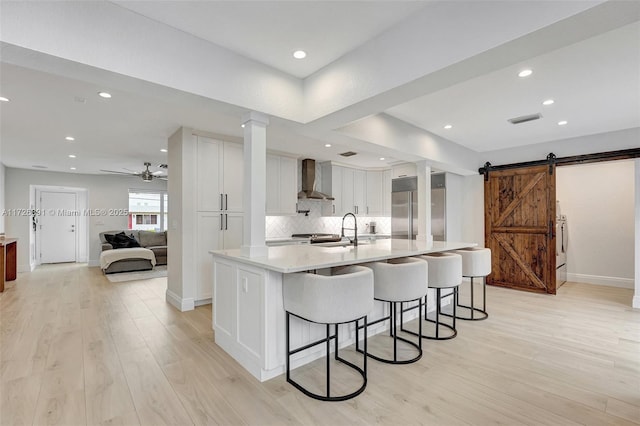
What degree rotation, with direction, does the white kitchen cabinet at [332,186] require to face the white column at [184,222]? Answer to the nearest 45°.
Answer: approximately 90° to its right

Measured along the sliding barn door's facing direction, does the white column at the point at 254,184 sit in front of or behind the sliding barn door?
in front

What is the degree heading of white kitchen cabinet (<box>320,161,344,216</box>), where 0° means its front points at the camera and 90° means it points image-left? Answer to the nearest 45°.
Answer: approximately 315°

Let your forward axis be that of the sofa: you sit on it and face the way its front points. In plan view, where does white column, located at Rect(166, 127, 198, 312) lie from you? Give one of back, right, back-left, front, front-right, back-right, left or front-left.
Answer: front

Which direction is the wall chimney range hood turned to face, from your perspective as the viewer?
facing the viewer and to the right of the viewer

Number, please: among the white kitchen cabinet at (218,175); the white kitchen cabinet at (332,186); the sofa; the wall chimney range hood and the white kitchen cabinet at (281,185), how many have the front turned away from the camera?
0

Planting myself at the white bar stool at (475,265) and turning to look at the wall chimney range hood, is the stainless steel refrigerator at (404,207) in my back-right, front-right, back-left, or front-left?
front-right

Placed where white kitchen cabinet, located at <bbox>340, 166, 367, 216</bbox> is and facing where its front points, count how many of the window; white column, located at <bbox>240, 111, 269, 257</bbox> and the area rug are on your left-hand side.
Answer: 0

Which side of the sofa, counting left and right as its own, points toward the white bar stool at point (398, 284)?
front

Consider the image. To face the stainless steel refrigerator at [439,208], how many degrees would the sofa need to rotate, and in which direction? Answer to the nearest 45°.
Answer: approximately 45° to its left

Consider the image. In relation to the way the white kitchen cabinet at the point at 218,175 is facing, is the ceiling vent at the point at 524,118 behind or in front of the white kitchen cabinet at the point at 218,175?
in front

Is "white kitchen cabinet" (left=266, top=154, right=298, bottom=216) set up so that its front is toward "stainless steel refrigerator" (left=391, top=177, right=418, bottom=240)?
no

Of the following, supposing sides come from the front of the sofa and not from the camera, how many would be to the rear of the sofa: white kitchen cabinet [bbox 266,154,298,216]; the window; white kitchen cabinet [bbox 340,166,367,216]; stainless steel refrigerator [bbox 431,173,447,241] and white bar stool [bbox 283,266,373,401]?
1

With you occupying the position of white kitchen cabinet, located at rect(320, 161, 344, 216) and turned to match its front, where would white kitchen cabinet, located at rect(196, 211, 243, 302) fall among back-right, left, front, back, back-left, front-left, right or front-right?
right

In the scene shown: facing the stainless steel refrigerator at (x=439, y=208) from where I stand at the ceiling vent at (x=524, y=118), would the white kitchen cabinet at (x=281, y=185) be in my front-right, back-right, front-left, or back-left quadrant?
front-left

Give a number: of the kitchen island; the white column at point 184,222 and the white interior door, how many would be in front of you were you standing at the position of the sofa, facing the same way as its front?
2

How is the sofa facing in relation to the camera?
toward the camera

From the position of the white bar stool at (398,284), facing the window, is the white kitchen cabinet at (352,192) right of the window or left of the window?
right
